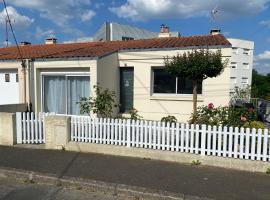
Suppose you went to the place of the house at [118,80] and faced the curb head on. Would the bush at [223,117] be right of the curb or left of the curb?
left

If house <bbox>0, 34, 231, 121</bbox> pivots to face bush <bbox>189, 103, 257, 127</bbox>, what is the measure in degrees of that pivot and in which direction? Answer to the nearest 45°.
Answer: approximately 45° to its left

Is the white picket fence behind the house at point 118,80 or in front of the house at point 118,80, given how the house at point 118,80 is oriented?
in front

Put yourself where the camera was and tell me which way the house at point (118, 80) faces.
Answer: facing the viewer

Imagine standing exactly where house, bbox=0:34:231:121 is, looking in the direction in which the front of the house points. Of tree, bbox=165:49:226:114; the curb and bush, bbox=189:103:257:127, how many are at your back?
0

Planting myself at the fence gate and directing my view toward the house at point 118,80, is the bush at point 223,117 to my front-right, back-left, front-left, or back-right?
front-right

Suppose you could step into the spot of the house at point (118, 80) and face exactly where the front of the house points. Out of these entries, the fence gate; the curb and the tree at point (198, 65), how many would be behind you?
0

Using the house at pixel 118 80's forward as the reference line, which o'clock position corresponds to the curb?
The curb is roughly at 12 o'clock from the house.

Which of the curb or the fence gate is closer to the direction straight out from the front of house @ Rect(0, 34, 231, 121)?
the curb

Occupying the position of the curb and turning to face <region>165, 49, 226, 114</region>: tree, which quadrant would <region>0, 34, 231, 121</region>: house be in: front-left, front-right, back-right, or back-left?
front-left

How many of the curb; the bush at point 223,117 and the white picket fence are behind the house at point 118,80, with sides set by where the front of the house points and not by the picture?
0

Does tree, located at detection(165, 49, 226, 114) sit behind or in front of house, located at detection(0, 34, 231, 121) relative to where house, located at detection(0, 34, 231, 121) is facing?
in front
